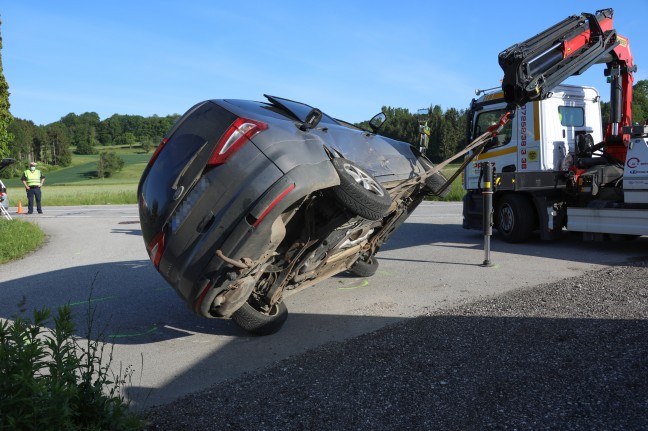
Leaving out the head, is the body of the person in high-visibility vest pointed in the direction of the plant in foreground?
yes

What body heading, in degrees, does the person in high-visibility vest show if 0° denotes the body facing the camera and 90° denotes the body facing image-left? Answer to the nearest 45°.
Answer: approximately 0°

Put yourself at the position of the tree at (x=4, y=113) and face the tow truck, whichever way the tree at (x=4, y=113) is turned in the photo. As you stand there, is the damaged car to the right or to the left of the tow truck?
right
